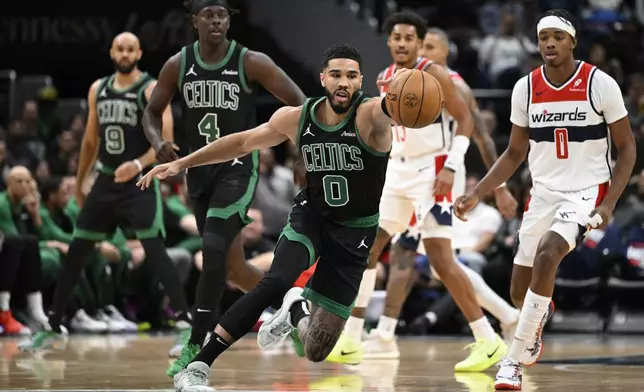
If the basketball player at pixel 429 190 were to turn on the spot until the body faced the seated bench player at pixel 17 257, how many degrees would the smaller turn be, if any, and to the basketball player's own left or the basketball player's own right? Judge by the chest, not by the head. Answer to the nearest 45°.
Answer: approximately 90° to the basketball player's own right

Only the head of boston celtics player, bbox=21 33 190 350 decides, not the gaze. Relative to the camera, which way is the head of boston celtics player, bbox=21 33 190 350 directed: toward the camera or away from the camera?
toward the camera

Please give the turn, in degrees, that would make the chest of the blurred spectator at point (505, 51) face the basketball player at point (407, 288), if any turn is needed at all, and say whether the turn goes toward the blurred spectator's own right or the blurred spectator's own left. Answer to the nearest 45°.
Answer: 0° — they already face them

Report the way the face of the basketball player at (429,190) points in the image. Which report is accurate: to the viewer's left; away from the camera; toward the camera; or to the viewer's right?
toward the camera

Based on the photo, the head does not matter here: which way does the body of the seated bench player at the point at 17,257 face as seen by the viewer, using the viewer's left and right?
facing the viewer and to the right of the viewer

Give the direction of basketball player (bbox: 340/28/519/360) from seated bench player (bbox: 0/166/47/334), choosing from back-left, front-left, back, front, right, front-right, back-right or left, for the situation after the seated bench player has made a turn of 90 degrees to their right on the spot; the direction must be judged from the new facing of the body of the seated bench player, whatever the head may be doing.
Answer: left

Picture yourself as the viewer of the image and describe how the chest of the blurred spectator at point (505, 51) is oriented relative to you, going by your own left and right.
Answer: facing the viewer

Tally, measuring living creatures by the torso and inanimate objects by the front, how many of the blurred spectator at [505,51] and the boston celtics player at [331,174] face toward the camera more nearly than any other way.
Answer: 2

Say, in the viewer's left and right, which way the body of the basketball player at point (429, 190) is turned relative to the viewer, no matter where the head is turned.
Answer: facing the viewer and to the left of the viewer

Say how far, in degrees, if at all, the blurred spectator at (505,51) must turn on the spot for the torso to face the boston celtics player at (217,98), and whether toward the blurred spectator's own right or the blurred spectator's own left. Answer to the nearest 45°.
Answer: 0° — they already face them

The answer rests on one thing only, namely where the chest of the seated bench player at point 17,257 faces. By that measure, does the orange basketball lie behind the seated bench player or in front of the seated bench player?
in front

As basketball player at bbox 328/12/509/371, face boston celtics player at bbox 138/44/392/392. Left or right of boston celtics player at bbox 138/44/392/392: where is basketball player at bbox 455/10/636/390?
left

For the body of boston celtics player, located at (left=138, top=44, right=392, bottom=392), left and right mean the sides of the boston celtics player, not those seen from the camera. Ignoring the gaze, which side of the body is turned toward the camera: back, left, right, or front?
front

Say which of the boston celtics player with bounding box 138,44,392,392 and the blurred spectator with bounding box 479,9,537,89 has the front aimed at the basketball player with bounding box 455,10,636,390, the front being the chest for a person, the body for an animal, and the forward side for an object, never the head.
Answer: the blurred spectator
